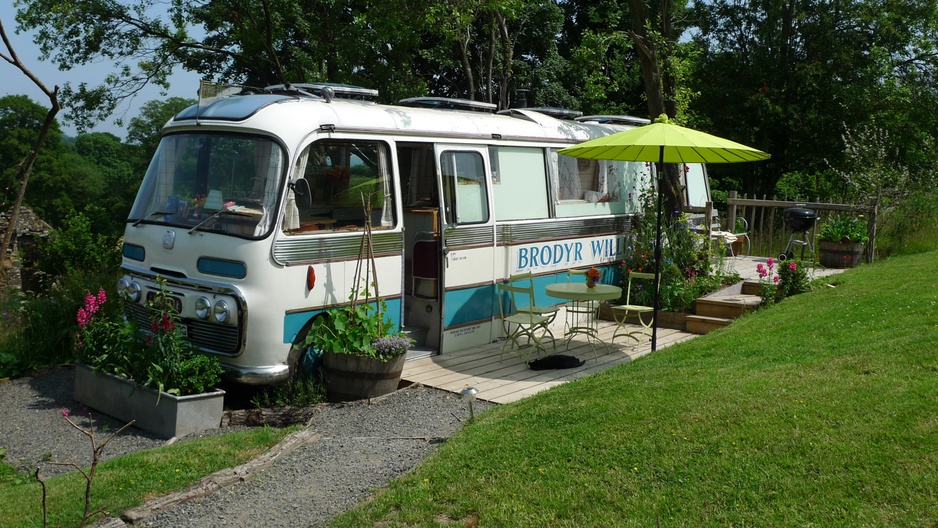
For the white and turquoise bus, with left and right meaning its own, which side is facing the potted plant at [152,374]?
front

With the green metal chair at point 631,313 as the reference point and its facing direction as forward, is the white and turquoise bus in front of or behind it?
in front

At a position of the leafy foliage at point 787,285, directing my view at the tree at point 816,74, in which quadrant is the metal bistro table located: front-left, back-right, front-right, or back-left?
back-left

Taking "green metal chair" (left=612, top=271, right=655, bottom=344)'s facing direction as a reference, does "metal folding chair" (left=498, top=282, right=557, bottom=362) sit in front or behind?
in front

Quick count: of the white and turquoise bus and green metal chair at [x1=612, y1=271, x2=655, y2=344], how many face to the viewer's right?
0

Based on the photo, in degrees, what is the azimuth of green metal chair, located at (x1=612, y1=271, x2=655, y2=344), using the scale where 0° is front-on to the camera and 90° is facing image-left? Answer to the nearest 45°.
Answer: approximately 45°

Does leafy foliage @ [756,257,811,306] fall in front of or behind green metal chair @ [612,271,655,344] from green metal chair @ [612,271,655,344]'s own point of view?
behind

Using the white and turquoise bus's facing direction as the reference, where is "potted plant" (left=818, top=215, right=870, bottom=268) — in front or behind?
behind

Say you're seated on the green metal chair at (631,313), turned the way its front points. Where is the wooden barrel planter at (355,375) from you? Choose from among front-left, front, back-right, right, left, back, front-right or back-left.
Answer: front

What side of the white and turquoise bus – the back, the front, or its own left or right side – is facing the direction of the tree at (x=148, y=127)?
right

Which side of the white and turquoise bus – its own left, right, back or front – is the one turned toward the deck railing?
back

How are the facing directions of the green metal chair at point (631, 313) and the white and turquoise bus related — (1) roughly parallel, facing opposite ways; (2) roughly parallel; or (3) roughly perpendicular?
roughly parallel

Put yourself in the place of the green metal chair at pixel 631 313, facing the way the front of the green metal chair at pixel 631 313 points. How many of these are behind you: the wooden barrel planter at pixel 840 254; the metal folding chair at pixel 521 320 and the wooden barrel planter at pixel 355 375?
1

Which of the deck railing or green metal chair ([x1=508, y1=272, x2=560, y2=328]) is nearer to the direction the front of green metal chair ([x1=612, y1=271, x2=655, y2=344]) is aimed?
the green metal chair

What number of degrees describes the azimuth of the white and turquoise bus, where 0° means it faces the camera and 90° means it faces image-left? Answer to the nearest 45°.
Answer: approximately 45°

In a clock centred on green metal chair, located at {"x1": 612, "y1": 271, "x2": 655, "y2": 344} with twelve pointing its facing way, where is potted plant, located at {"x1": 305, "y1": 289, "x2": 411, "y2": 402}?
The potted plant is roughly at 12 o'clock from the green metal chair.

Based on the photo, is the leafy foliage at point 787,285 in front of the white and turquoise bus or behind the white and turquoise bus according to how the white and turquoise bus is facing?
behind
